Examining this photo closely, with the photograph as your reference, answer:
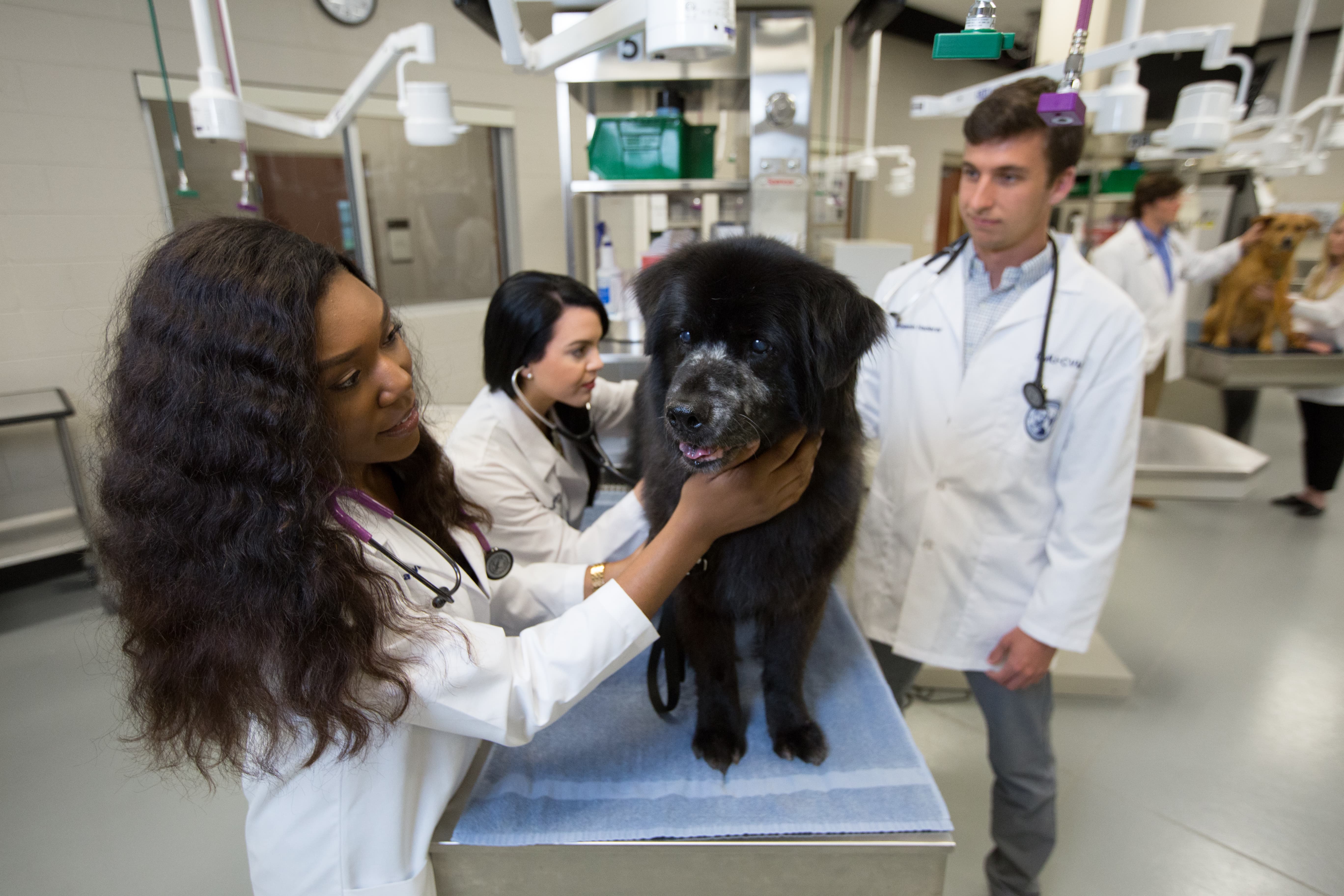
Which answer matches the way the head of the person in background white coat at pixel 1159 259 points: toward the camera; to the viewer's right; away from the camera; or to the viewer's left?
to the viewer's right

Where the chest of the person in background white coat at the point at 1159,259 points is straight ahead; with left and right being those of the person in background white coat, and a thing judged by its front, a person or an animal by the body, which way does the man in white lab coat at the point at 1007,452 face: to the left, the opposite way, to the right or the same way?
to the right

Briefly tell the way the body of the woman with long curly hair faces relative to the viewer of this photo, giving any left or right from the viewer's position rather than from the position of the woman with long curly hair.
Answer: facing to the right of the viewer

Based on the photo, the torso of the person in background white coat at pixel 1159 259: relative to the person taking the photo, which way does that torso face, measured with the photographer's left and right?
facing the viewer and to the right of the viewer

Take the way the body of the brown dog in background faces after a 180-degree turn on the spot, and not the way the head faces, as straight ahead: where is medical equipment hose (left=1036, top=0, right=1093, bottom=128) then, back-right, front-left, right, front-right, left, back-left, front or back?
back-left

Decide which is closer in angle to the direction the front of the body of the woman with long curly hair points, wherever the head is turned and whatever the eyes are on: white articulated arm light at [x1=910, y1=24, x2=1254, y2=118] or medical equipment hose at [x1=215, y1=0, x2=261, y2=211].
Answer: the white articulated arm light

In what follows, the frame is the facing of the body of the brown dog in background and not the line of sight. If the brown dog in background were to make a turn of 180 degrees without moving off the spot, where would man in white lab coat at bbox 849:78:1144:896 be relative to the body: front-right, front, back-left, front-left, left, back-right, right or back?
back-left

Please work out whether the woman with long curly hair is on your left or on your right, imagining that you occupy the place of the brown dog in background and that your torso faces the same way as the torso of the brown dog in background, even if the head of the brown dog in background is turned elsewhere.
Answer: on your right

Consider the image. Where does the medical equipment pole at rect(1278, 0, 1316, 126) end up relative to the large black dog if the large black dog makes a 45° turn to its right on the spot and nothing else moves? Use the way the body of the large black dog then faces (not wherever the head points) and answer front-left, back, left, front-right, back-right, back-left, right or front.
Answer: back

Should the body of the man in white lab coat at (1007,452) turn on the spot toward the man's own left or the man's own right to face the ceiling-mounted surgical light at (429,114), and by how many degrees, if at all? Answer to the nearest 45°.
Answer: approximately 45° to the man's own right

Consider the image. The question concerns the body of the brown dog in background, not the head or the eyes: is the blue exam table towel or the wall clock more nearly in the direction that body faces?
the blue exam table towel

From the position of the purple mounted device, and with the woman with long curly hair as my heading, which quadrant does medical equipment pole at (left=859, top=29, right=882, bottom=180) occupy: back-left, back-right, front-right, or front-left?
back-right

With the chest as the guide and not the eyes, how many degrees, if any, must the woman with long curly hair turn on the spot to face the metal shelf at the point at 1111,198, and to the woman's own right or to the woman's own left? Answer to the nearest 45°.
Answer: approximately 45° to the woman's own left

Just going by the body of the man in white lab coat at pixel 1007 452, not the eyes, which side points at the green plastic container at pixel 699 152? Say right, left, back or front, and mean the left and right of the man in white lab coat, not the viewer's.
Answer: right
